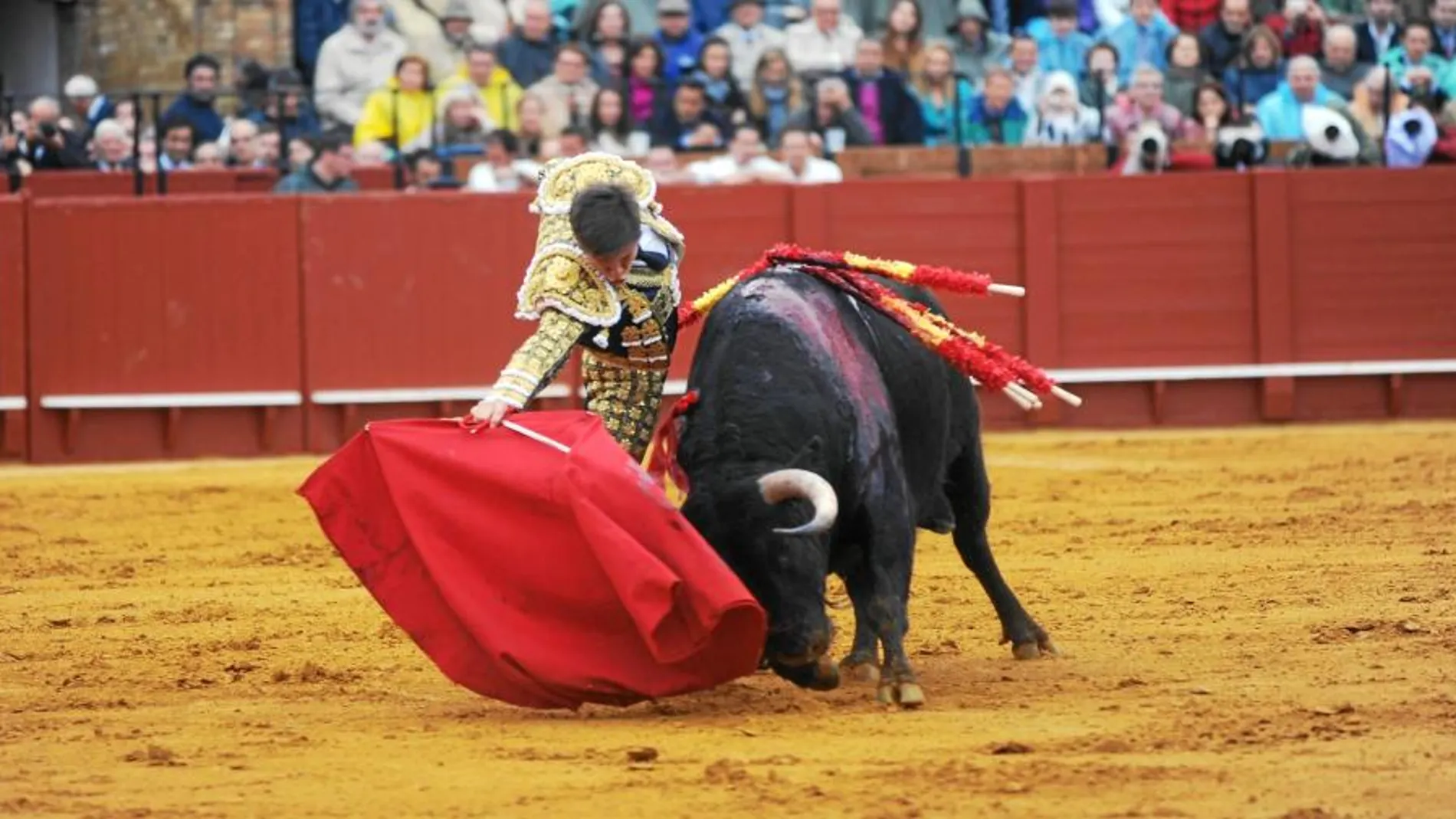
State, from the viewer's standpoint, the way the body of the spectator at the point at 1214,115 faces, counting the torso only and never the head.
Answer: toward the camera

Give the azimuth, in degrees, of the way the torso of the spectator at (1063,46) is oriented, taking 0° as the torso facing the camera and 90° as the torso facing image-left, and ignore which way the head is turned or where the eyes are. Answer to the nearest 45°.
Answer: approximately 0°

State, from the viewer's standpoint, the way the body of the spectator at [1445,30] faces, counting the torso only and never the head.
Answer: toward the camera

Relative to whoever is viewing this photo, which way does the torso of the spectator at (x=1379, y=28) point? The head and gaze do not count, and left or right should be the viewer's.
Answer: facing the viewer

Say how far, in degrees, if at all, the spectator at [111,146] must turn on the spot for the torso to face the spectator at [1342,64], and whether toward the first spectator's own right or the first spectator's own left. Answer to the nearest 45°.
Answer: approximately 90° to the first spectator's own left

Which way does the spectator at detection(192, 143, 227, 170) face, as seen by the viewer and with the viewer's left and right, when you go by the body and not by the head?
facing the viewer

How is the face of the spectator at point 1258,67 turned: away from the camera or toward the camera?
toward the camera

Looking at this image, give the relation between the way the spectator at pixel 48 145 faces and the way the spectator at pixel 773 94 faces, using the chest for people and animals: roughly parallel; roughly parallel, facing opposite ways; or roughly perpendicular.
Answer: roughly parallel

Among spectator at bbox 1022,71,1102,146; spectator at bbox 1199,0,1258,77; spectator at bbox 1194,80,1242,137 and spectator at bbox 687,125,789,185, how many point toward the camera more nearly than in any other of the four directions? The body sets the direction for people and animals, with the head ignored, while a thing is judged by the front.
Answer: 4

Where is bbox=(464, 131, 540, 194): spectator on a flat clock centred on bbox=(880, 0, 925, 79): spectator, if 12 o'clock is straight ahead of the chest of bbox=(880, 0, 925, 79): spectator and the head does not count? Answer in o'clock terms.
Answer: bbox=(464, 131, 540, 194): spectator is roughly at 2 o'clock from bbox=(880, 0, 925, 79): spectator.

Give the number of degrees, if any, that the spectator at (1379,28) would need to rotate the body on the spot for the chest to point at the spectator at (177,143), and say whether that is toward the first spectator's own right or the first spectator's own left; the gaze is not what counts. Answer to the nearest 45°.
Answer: approximately 90° to the first spectator's own right

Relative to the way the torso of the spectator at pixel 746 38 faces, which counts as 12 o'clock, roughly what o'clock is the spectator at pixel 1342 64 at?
the spectator at pixel 1342 64 is roughly at 9 o'clock from the spectator at pixel 746 38.

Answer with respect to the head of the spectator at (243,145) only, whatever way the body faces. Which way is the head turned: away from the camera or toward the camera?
toward the camera

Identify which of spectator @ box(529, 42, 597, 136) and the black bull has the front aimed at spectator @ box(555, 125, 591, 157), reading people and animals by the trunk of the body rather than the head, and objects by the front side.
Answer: spectator @ box(529, 42, 597, 136)

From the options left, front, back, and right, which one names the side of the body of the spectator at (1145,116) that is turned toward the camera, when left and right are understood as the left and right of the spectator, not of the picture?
front

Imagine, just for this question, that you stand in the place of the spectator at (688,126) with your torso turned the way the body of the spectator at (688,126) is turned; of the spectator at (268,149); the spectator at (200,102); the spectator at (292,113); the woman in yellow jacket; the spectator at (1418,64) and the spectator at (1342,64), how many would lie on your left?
2
